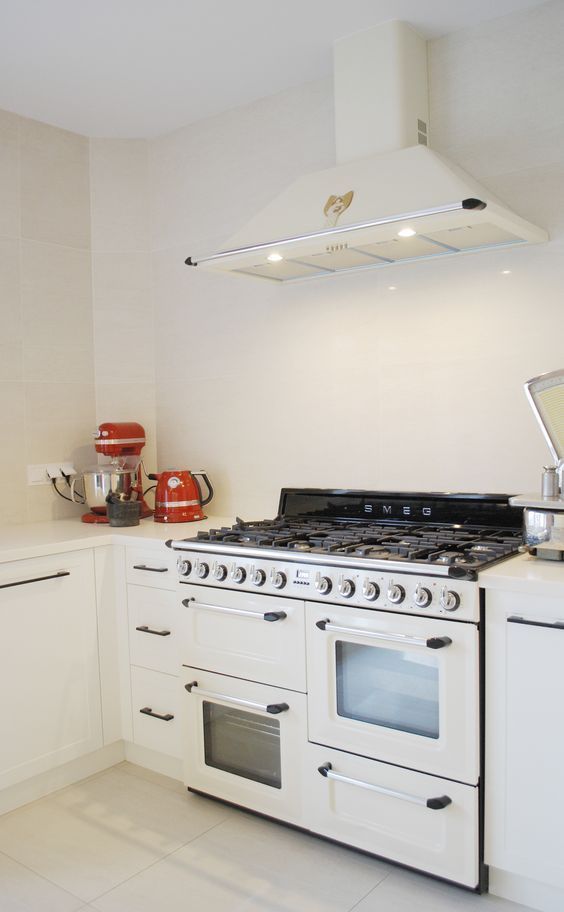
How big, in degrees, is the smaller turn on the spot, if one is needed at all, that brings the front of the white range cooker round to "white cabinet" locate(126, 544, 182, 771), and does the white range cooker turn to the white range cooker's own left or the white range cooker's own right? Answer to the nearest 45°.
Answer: approximately 90° to the white range cooker's own right

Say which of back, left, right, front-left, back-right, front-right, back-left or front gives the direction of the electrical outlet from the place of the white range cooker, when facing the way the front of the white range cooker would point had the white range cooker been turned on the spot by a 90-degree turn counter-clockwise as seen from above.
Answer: back

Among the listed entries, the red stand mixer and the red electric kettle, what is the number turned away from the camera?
0

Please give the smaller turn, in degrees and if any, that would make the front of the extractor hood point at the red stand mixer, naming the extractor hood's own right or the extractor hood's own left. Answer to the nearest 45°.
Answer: approximately 90° to the extractor hood's own right

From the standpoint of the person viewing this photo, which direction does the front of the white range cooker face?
facing the viewer and to the left of the viewer

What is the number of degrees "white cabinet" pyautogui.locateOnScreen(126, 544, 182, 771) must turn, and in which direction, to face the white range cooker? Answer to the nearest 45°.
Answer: approximately 90° to its left

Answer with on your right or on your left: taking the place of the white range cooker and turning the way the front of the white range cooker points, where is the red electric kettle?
on your right
